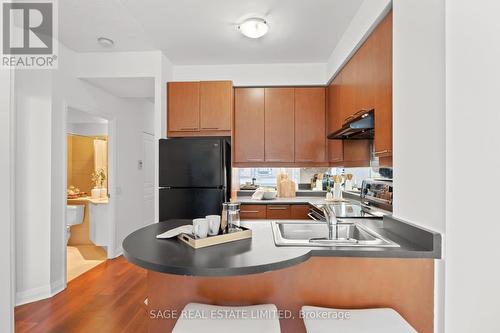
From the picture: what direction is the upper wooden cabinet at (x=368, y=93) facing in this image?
to the viewer's left

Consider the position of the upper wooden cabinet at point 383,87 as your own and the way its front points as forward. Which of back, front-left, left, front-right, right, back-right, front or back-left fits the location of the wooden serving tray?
front-left

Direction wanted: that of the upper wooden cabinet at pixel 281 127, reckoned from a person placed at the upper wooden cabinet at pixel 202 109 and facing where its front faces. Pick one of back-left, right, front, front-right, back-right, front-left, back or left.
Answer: left

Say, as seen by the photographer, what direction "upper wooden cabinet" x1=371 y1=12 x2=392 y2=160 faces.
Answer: facing to the left of the viewer

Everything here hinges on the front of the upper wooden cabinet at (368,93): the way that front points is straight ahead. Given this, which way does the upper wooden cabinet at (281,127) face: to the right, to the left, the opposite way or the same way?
to the left

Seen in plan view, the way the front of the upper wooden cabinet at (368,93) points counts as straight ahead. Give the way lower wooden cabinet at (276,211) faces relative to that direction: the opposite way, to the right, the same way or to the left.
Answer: to the left

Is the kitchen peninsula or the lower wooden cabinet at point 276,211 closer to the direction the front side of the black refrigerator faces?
the kitchen peninsula

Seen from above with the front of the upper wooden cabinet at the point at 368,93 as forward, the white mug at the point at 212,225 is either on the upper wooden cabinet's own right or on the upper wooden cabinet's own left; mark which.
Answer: on the upper wooden cabinet's own left

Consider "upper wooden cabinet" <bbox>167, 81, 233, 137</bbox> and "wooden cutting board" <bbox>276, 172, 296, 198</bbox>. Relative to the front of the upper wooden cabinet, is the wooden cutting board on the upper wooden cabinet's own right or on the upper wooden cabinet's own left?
on the upper wooden cabinet's own left
